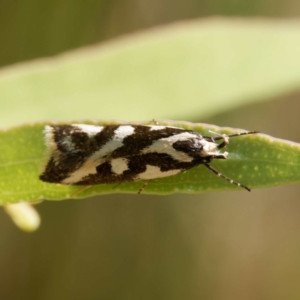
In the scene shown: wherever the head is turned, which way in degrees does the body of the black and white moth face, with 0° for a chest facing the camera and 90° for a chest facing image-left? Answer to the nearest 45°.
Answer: approximately 270°
